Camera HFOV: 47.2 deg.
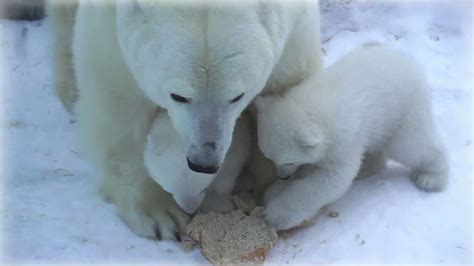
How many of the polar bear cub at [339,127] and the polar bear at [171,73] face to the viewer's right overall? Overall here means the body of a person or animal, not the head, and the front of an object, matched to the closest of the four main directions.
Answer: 0

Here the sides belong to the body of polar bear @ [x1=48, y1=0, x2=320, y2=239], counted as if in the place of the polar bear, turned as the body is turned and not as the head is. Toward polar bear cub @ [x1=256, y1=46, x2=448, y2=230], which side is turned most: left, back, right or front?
left

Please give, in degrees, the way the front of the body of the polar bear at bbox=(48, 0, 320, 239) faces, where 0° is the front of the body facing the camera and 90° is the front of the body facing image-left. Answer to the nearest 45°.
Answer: approximately 0°

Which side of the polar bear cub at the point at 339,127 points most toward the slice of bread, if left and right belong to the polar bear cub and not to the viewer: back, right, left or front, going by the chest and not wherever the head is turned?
front

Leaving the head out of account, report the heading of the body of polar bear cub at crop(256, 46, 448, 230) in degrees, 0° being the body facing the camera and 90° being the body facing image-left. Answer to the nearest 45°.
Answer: approximately 45°
